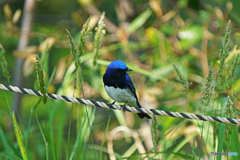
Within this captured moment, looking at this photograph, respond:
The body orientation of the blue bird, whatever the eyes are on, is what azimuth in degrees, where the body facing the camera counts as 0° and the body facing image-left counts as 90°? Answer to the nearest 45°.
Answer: approximately 45°
